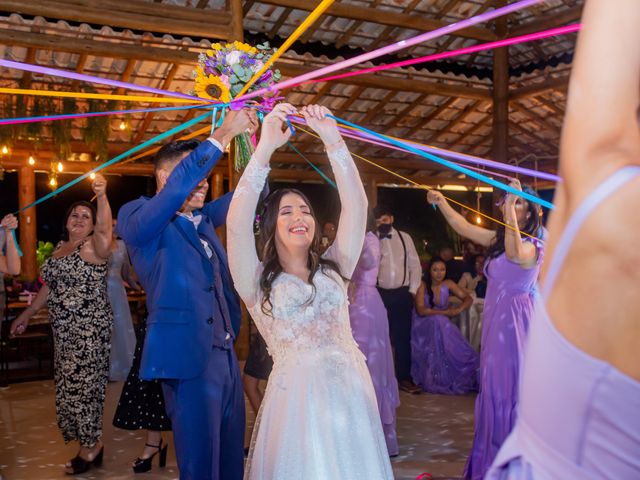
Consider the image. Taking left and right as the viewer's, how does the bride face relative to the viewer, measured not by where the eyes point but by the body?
facing the viewer

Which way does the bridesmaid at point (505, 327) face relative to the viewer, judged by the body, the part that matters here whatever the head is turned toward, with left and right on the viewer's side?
facing the viewer and to the left of the viewer

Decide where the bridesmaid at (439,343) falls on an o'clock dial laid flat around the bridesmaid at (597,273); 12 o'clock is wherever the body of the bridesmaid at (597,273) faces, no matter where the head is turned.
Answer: the bridesmaid at (439,343) is roughly at 1 o'clock from the bridesmaid at (597,273).

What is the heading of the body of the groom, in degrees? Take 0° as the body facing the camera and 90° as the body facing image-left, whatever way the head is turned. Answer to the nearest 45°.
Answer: approximately 315°

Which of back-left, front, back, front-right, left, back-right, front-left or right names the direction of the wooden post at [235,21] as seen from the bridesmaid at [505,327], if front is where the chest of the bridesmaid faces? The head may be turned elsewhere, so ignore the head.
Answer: right

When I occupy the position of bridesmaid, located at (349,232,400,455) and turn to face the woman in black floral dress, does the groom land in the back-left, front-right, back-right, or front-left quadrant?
front-left

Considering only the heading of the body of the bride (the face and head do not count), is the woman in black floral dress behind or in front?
behind

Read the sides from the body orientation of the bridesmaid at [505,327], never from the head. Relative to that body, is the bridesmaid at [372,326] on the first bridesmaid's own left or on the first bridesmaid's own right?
on the first bridesmaid's own right

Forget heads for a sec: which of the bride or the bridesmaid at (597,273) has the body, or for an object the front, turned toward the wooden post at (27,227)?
the bridesmaid

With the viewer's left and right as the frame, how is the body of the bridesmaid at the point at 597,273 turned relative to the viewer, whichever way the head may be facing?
facing away from the viewer and to the left of the viewer

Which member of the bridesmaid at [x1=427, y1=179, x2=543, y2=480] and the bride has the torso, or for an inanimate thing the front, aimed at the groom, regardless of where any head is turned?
the bridesmaid

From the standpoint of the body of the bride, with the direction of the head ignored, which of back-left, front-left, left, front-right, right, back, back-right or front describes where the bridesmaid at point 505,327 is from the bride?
back-left

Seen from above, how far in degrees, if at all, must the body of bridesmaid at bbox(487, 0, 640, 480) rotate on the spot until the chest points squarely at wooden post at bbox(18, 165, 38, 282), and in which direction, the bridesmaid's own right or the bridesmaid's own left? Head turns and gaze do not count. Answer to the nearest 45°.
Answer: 0° — they already face it

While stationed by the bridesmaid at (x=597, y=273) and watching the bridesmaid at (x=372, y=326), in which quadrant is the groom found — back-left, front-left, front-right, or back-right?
front-left

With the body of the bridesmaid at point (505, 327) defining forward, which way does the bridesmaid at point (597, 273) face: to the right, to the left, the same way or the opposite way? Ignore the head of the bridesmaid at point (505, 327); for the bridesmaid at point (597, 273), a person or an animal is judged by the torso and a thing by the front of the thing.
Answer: to the right

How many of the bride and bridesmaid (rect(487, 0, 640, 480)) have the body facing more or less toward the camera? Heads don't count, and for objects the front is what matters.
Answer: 1

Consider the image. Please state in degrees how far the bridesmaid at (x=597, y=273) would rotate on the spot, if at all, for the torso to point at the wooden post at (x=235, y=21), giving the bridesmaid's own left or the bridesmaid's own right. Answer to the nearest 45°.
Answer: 0° — they already face it

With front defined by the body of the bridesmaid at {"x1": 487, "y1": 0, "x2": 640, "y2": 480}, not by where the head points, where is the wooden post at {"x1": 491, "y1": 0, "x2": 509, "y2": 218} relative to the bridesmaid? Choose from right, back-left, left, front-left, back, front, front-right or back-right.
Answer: front-right
